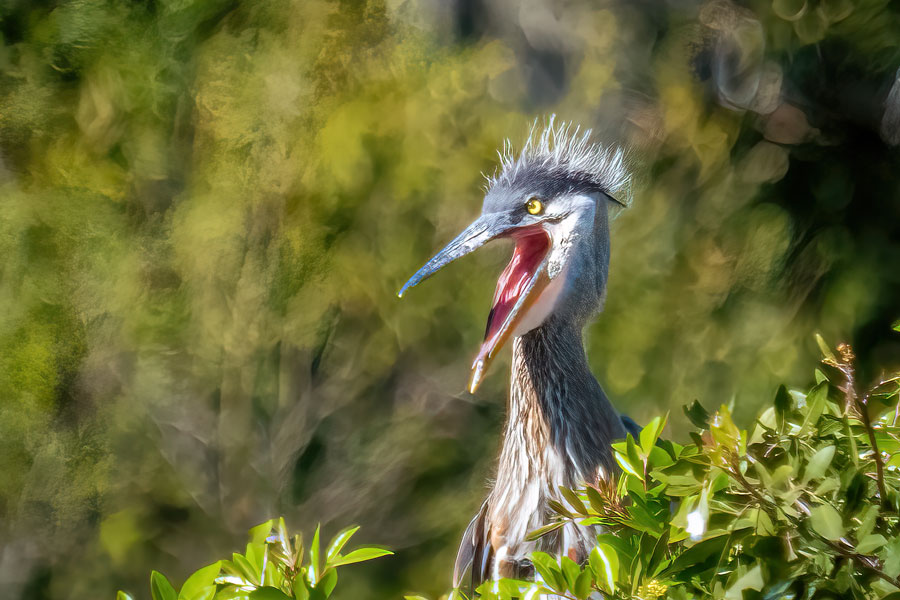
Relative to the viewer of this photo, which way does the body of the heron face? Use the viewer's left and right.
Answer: facing the viewer and to the left of the viewer
